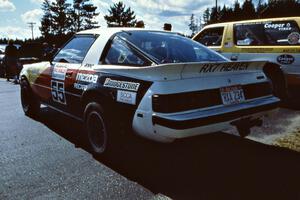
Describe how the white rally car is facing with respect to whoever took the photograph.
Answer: facing away from the viewer and to the left of the viewer
